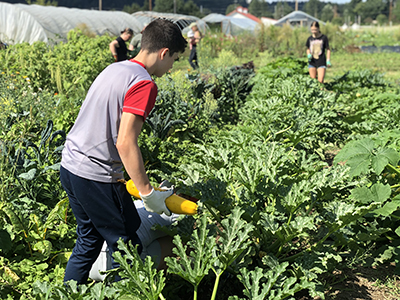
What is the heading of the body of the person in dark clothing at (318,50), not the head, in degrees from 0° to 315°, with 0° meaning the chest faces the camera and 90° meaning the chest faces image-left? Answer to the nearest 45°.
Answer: approximately 0°

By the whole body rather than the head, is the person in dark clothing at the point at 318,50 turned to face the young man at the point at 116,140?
yes

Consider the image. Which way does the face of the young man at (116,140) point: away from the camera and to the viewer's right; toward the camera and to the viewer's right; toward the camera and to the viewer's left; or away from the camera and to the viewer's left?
away from the camera and to the viewer's right

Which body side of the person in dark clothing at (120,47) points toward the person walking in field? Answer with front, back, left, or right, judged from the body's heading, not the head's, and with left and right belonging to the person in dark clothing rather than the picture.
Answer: left

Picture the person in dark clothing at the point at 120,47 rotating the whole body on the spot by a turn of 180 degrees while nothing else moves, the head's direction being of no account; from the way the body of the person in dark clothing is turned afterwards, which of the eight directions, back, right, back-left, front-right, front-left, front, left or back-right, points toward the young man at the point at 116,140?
back-left

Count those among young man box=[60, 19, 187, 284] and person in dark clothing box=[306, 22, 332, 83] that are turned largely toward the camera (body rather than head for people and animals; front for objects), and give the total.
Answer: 1

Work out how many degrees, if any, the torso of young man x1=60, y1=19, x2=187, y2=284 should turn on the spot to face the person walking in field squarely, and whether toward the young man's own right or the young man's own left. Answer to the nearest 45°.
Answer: approximately 45° to the young man's own left

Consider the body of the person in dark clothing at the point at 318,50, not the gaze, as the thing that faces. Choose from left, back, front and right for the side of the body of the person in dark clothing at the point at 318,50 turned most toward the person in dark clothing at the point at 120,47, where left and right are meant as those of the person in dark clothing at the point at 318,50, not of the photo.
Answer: right

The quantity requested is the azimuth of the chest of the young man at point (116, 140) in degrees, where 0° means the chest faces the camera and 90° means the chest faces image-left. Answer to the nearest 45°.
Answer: approximately 225°
